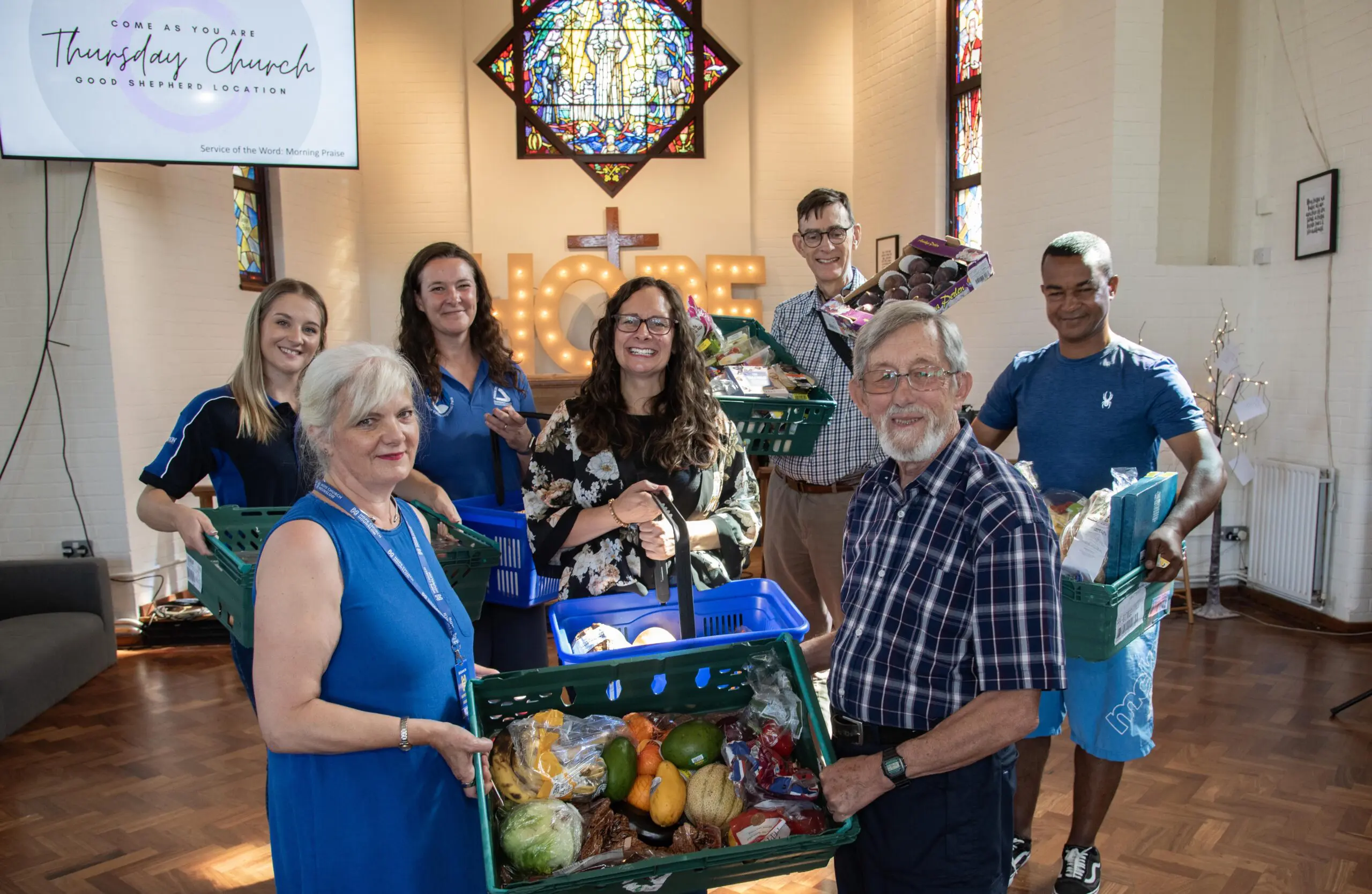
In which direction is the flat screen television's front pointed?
toward the camera

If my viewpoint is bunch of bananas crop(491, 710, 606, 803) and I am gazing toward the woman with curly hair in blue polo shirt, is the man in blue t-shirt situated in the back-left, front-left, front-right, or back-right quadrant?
front-right

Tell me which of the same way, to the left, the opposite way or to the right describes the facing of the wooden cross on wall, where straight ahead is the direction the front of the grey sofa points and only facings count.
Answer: to the right

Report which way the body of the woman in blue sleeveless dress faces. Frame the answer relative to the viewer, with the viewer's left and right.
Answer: facing the viewer and to the right of the viewer

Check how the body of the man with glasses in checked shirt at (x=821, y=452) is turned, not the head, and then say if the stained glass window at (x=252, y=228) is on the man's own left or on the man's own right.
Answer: on the man's own right

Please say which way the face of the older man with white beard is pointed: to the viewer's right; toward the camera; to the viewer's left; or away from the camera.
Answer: toward the camera

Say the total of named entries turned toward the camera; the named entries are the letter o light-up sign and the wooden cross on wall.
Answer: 2

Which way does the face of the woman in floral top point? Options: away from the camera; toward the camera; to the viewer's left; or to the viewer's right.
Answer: toward the camera

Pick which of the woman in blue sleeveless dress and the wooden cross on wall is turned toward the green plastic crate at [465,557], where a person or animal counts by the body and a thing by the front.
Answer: the wooden cross on wall

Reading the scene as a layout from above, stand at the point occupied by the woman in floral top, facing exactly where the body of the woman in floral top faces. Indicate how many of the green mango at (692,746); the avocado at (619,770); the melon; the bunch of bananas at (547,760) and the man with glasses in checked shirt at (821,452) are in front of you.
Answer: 4

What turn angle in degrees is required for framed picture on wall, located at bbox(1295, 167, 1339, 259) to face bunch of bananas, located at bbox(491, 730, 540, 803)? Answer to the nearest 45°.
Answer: approximately 45° to its left

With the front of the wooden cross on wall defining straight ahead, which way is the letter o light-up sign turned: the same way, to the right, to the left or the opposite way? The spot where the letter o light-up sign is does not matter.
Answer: the same way

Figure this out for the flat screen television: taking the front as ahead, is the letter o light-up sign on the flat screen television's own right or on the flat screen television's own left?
on the flat screen television's own left

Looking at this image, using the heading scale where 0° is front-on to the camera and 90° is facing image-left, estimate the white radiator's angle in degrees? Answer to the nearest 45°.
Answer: approximately 45°

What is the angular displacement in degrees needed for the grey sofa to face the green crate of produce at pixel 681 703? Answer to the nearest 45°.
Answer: approximately 45° to its right

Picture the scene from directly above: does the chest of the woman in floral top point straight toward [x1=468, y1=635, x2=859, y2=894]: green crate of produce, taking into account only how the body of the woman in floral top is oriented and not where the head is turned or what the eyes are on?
yes

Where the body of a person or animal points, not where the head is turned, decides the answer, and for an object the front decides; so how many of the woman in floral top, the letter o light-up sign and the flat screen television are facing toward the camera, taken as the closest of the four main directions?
3

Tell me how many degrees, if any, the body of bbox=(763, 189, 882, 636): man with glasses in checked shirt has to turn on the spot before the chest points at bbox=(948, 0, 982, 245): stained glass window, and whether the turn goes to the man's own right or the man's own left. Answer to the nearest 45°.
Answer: approximately 180°

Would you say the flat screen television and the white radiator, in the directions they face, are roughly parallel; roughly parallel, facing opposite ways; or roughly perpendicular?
roughly perpendicular
